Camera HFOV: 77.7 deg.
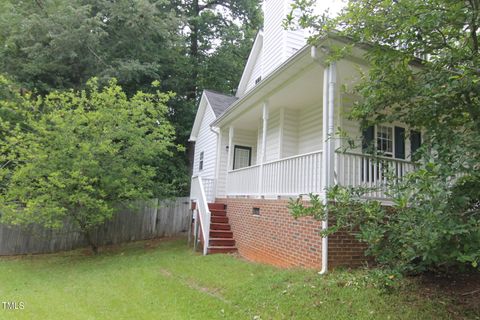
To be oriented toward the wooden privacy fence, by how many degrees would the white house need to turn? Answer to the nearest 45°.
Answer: approximately 45° to its right

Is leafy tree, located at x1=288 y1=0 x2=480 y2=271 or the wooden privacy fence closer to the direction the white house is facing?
the leafy tree

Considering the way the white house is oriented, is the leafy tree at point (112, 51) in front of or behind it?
behind

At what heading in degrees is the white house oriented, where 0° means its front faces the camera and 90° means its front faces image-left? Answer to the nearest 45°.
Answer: approximately 315°
